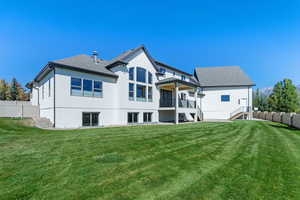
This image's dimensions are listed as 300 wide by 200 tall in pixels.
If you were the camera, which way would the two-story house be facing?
facing away from the viewer and to the left of the viewer

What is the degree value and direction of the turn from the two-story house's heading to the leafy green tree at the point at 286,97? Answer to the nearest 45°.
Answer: approximately 90° to its right

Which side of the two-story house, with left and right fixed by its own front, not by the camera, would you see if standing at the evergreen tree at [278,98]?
right

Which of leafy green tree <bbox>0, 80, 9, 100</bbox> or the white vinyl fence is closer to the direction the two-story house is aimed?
the leafy green tree
